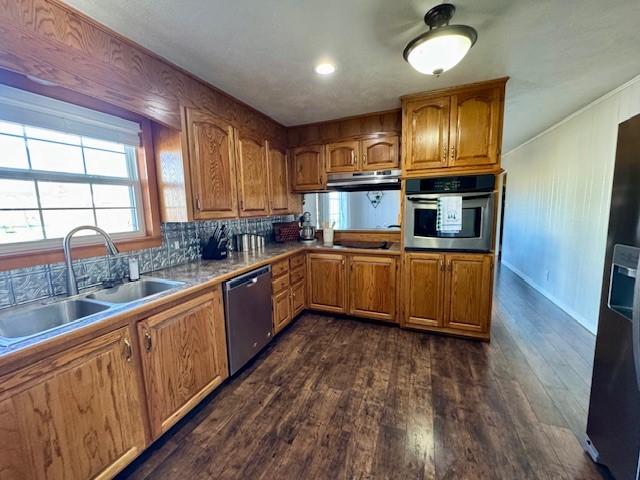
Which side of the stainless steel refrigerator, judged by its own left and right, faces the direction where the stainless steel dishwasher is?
front

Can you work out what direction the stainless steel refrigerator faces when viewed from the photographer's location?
facing the viewer and to the left of the viewer

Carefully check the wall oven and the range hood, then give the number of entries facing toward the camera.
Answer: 2

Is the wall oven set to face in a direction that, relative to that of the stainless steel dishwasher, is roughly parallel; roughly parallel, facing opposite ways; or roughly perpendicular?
roughly perpendicular

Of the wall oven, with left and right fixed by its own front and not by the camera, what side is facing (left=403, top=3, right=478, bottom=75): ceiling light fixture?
front

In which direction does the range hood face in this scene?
toward the camera

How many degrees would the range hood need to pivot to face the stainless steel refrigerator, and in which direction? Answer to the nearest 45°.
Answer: approximately 45° to its left

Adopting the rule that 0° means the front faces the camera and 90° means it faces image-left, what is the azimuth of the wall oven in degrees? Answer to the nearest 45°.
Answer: approximately 0°

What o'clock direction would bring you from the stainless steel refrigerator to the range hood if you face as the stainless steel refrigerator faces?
The range hood is roughly at 2 o'clock from the stainless steel refrigerator.

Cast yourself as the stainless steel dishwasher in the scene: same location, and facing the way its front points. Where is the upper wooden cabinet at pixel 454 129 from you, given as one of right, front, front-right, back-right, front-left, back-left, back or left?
front-left

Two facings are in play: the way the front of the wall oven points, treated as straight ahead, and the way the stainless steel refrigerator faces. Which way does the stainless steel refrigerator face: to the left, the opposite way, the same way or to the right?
to the right

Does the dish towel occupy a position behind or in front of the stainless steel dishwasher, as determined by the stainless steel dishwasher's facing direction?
in front

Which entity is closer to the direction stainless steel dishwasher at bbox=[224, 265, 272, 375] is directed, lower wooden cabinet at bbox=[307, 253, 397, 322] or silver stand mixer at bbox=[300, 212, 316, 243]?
the lower wooden cabinet

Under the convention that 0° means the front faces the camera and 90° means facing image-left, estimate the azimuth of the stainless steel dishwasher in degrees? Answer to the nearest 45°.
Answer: approximately 315°
